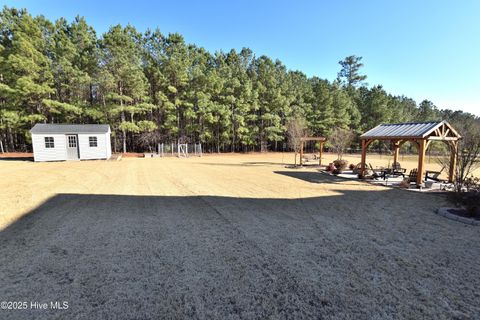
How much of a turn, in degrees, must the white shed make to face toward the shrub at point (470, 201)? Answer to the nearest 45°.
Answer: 0° — it already faces it

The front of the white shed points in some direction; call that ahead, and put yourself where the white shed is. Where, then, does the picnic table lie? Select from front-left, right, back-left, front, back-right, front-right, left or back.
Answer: front-left

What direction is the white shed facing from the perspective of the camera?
toward the camera

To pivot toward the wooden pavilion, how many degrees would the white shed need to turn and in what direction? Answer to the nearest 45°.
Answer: approximately 45° to its left
